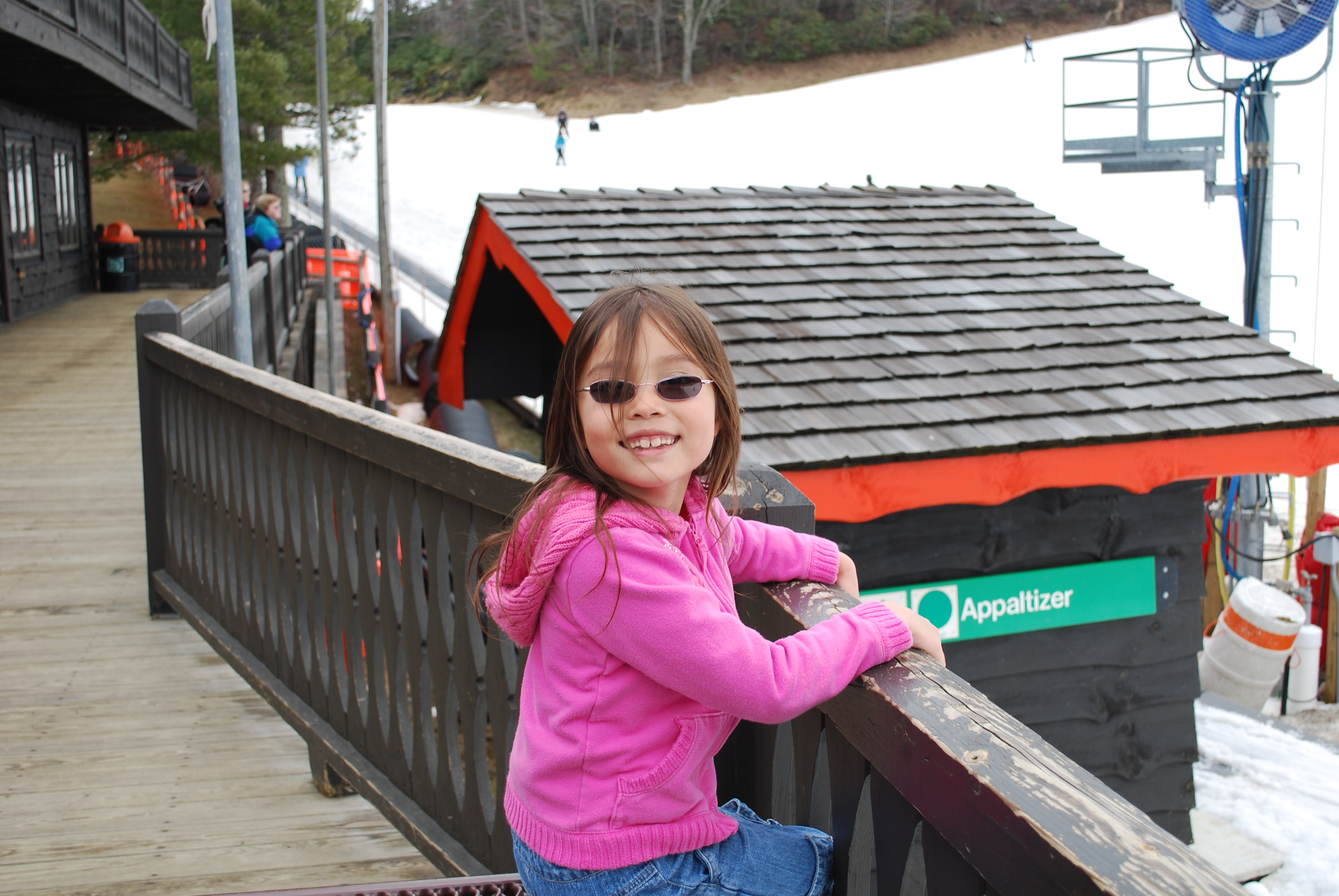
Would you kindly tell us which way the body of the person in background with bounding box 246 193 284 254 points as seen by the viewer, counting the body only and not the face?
to the viewer's right

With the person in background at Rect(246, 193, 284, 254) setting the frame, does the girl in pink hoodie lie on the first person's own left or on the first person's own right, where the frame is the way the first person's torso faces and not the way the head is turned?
on the first person's own right

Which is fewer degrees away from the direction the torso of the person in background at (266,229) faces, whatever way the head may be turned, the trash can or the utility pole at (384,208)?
the utility pole

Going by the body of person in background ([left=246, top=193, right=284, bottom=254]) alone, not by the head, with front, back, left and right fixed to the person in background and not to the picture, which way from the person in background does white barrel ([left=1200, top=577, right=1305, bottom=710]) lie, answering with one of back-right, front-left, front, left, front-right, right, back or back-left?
front-right

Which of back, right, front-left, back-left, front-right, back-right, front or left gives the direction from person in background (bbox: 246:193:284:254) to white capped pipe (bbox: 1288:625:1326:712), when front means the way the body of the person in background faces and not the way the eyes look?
front-right

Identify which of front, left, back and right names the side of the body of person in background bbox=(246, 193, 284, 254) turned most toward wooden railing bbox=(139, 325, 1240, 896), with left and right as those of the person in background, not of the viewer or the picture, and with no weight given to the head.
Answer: right

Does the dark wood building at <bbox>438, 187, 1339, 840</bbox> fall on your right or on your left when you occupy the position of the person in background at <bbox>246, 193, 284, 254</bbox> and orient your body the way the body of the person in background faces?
on your right

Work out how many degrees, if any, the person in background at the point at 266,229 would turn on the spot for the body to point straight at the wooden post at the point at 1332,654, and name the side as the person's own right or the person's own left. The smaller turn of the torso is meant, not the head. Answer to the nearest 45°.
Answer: approximately 45° to the person's own right
